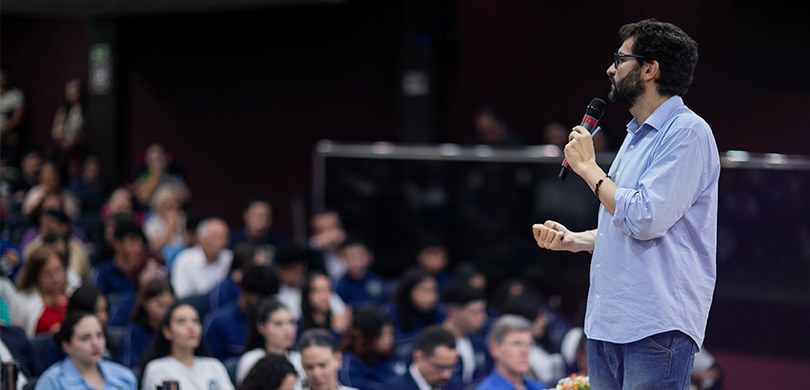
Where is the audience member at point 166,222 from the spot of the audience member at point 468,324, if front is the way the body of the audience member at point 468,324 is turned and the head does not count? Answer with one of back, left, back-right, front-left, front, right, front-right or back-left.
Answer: back

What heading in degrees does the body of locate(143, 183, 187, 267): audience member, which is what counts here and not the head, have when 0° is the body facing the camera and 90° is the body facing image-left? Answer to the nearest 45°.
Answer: approximately 315°

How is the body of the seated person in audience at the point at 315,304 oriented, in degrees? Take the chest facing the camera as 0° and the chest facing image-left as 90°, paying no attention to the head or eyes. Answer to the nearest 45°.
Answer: approximately 315°

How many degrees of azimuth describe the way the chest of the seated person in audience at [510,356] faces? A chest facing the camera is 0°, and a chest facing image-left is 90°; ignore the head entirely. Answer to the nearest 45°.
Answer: approximately 315°

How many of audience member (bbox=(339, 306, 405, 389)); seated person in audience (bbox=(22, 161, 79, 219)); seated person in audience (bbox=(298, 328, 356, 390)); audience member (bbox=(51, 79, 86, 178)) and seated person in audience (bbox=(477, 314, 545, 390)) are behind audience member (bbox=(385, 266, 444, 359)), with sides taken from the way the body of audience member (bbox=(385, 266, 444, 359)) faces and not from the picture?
2
